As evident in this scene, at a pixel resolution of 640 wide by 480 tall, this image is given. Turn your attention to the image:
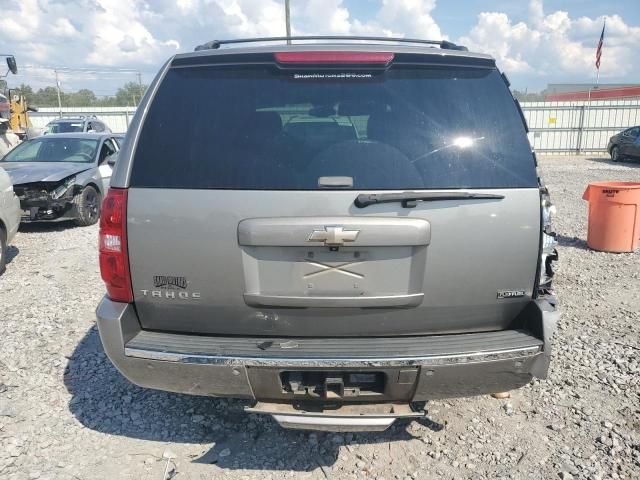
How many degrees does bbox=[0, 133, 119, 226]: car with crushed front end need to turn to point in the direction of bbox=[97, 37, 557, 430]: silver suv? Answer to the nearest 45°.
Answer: approximately 45° to its left

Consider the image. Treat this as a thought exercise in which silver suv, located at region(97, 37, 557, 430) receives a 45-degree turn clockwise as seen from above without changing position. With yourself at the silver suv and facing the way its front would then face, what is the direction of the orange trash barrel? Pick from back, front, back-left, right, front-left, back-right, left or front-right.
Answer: front

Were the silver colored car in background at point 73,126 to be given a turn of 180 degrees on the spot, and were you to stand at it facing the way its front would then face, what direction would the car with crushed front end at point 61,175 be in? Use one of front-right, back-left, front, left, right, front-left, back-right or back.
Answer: back-right

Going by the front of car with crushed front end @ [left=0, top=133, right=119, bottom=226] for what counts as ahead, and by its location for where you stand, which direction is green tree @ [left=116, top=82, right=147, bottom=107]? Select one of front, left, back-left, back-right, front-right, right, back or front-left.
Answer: back-right

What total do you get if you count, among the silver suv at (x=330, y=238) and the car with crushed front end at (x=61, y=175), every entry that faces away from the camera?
1

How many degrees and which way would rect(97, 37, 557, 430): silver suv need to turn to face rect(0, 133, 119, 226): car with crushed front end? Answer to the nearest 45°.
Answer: approximately 45° to its left

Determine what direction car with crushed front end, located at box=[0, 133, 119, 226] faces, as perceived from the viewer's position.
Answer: facing the viewer and to the left of the viewer

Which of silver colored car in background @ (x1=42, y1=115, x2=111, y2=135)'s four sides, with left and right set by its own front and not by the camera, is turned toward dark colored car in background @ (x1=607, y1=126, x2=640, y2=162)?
left

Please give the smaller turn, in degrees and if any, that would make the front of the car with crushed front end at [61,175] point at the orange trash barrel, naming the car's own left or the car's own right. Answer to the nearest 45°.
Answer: approximately 90° to the car's own left

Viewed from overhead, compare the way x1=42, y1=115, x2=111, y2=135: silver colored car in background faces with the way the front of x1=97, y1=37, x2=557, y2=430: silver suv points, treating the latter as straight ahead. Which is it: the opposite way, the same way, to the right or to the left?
the opposite way

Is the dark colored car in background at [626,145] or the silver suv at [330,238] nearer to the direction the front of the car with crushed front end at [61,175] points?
the silver suv

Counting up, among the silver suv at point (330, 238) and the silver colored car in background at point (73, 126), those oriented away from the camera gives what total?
1

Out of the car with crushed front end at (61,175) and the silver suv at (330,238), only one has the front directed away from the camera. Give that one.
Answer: the silver suv

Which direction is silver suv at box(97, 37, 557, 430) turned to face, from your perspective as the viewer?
facing away from the viewer

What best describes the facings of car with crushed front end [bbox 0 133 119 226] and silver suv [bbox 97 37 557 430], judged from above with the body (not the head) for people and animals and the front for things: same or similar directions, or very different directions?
very different directions

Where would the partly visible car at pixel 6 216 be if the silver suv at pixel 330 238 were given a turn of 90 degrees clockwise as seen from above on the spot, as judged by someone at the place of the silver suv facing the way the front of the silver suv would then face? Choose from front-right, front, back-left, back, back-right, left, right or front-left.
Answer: back-left
